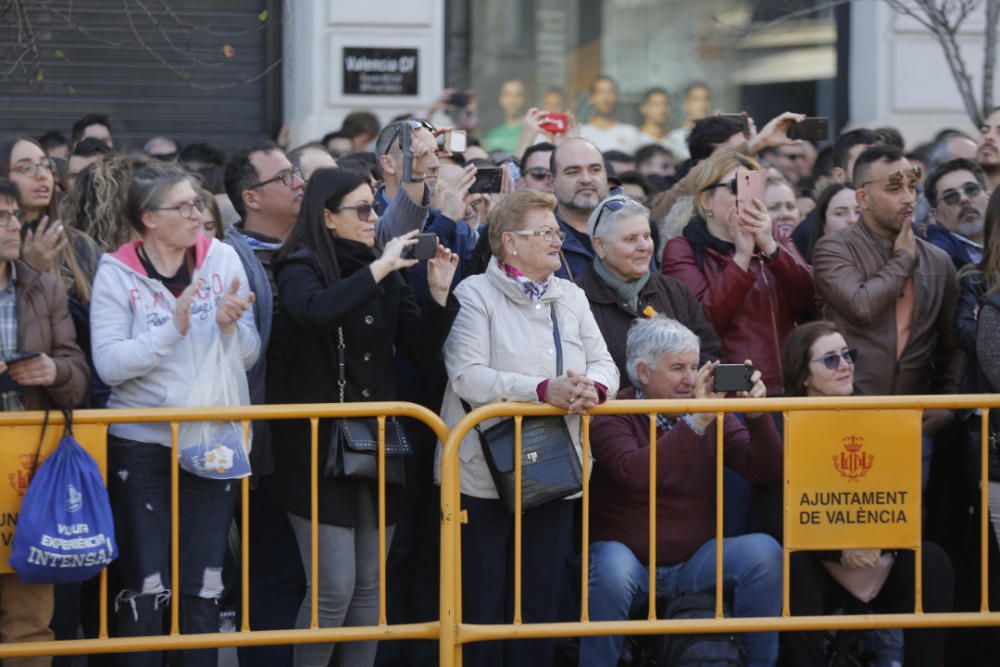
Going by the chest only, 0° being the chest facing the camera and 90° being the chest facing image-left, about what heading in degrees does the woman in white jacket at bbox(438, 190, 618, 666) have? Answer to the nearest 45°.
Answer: approximately 315°

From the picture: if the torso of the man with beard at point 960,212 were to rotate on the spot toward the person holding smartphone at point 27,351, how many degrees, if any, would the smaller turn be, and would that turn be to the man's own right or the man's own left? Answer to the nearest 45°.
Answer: approximately 90° to the man's own right

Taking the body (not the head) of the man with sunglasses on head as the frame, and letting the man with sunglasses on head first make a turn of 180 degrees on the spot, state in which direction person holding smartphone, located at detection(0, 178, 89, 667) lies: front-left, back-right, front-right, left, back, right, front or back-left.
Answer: left

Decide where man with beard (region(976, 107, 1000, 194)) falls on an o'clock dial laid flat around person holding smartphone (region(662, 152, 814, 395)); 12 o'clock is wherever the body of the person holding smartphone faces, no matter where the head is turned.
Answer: The man with beard is roughly at 9 o'clock from the person holding smartphone.
